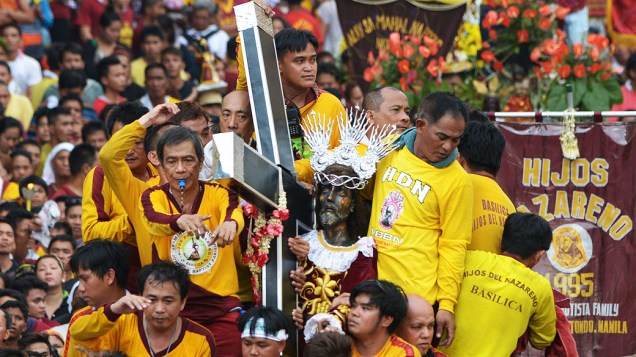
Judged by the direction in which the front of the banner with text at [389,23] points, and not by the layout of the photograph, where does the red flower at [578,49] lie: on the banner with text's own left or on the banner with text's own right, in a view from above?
on the banner with text's own left

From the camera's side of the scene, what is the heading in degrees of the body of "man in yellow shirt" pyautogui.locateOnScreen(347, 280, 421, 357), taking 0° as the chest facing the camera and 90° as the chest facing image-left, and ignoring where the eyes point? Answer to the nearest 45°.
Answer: approximately 45°

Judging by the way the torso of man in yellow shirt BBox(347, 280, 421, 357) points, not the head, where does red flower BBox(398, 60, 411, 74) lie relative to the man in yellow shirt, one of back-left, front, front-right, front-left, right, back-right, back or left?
back-right

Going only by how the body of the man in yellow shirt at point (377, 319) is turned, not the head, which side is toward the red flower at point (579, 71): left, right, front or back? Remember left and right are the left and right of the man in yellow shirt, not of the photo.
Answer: back

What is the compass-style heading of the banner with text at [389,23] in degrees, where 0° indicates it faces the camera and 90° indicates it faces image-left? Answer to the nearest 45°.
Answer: approximately 0°

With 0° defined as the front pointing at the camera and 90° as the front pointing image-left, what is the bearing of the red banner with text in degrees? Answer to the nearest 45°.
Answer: approximately 0°

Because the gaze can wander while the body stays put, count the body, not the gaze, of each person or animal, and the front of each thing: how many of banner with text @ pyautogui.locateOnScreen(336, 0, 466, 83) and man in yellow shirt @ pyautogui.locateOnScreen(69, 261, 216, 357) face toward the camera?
2

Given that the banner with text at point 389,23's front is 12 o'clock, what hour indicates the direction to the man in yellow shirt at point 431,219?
The man in yellow shirt is roughly at 12 o'clock from the banner with text.
